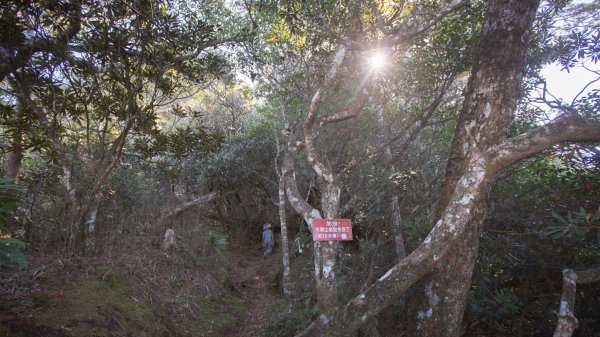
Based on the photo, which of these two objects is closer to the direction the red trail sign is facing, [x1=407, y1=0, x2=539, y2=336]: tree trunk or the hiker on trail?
the tree trunk

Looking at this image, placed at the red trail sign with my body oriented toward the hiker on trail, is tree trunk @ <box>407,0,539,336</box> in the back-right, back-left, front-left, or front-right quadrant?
back-right

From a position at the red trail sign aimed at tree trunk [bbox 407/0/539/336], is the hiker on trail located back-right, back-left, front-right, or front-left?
back-left

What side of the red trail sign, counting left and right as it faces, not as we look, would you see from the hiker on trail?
back

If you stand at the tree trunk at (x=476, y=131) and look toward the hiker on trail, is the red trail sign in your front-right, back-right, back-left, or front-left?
front-left

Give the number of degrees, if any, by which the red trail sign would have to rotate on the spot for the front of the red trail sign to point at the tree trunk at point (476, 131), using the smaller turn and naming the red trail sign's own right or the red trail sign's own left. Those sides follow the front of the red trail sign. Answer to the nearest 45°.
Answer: approximately 90° to the red trail sign's own left

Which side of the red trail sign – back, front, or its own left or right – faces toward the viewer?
front
